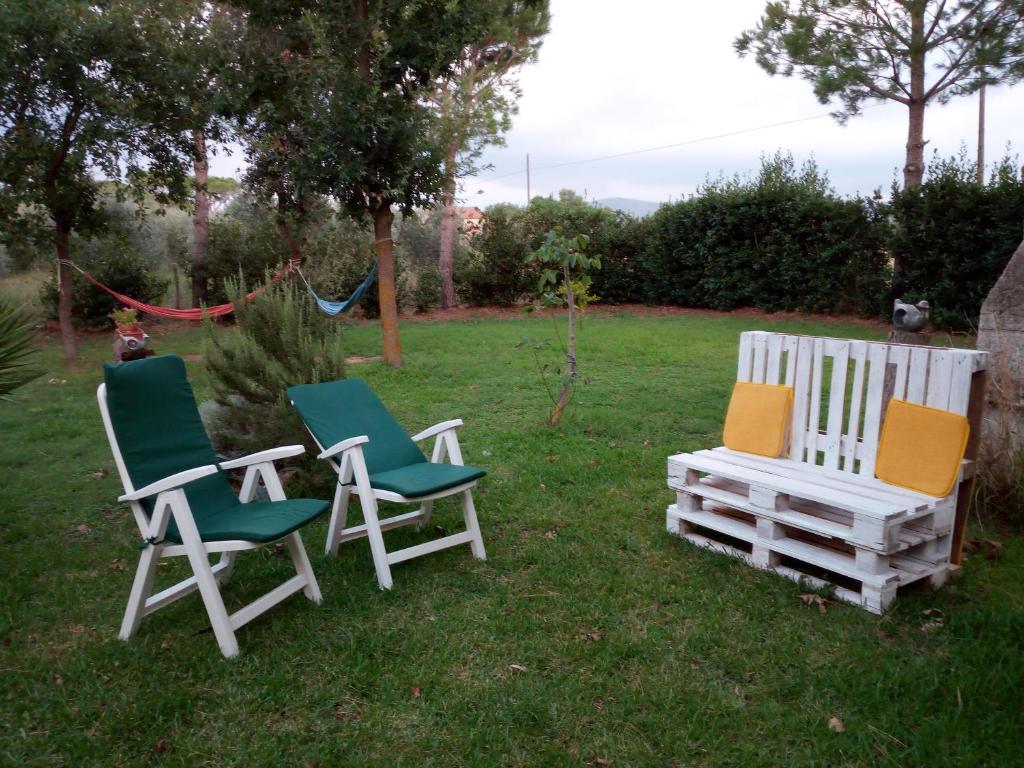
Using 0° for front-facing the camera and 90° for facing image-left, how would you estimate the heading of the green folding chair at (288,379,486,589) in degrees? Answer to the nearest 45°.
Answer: approximately 315°

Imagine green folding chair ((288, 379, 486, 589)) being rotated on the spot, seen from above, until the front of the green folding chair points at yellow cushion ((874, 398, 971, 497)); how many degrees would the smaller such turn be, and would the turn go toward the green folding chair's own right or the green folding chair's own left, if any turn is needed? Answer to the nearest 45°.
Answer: approximately 45° to the green folding chair's own left

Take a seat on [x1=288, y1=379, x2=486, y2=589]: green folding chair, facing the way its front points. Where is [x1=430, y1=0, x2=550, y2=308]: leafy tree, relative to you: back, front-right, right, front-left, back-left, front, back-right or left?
back-left

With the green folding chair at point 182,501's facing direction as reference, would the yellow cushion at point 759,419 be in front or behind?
in front

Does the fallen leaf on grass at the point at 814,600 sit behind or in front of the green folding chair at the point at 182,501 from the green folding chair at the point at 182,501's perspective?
in front

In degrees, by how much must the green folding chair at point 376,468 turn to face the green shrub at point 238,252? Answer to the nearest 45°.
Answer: approximately 135° to its left

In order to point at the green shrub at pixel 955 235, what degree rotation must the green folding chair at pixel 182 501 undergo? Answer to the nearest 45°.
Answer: approximately 45° to its left

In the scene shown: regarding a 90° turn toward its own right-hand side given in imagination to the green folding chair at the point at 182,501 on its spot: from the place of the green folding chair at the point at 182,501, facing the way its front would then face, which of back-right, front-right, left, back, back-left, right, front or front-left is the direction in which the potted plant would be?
back-right

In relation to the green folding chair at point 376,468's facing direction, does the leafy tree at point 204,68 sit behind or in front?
behind

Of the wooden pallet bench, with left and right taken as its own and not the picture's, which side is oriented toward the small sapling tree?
right

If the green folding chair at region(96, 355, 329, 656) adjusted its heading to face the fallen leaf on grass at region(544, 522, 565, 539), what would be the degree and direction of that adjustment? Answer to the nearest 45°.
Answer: approximately 45° to its left

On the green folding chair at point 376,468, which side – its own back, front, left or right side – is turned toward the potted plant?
back

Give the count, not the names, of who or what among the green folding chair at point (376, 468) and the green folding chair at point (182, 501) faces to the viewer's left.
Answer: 0
